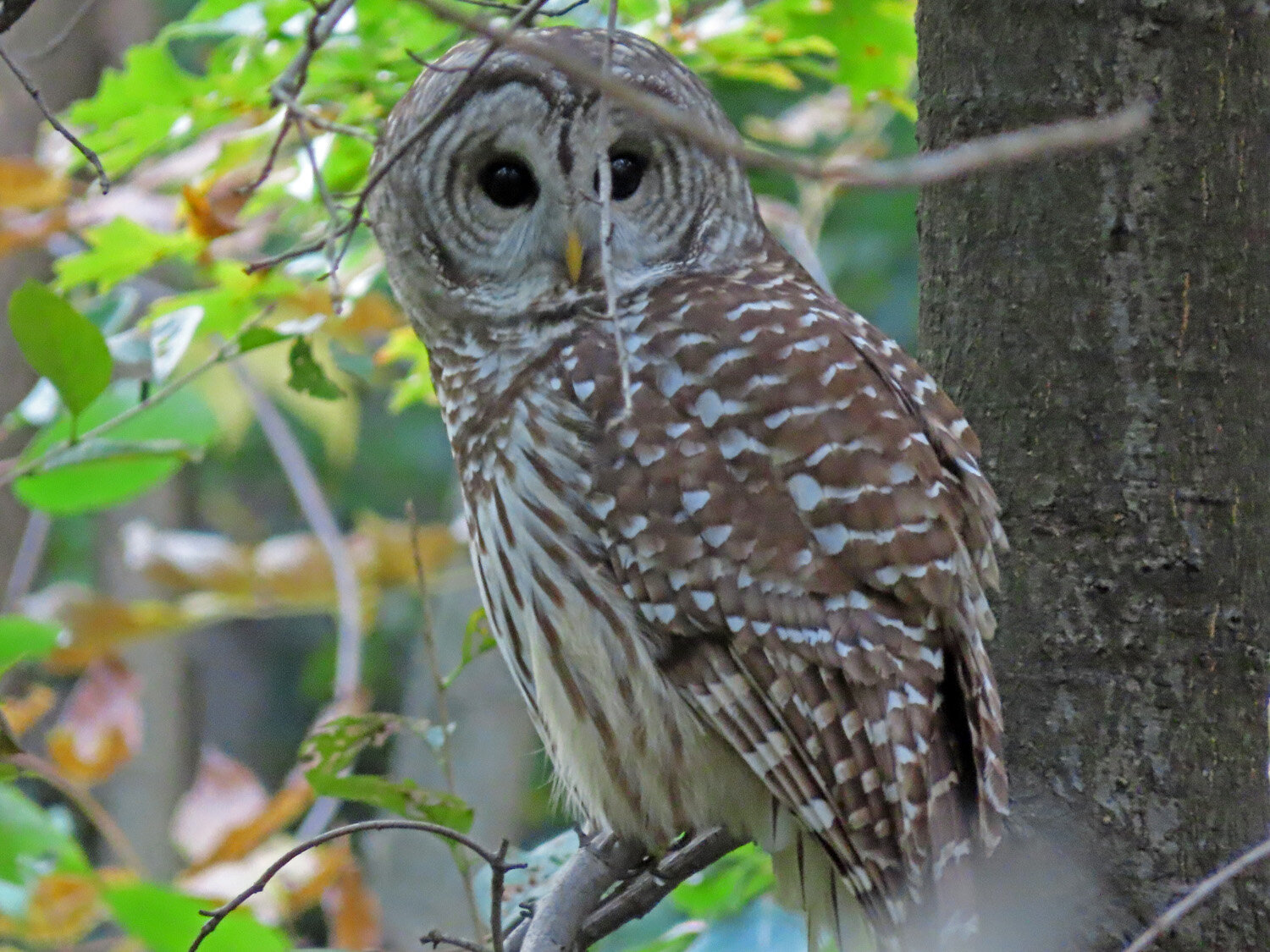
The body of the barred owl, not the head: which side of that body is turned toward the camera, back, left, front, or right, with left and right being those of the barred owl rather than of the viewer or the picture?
left

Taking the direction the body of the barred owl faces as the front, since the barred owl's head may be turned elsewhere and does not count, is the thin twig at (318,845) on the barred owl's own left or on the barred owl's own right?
on the barred owl's own left

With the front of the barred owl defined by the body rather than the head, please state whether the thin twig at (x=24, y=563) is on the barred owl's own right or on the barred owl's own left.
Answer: on the barred owl's own right

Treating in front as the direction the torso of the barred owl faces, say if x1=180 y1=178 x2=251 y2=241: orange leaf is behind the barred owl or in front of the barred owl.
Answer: in front

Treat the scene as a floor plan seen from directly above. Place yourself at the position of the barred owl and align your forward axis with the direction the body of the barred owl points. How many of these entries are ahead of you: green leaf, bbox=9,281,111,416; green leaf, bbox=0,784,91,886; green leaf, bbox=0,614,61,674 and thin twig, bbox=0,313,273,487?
4

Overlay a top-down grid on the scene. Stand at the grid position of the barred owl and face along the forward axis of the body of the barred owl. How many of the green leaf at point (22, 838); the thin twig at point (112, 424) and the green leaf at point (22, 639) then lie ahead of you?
3

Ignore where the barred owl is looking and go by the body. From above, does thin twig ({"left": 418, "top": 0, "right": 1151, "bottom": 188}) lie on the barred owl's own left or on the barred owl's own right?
on the barred owl's own left

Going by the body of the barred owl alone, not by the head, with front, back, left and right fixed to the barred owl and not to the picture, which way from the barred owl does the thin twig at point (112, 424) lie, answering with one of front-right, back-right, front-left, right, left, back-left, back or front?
front

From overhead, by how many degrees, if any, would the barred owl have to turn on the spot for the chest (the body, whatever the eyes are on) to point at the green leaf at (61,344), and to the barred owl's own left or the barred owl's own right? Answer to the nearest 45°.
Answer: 0° — it already faces it

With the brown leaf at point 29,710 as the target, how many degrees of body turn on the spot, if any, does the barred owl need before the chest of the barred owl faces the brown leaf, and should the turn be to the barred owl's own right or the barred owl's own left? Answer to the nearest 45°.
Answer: approximately 45° to the barred owl's own right

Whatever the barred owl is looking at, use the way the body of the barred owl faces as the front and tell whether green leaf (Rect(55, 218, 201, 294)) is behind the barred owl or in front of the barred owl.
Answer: in front

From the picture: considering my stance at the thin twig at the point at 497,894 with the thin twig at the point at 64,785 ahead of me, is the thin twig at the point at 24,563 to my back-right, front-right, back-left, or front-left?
front-right
